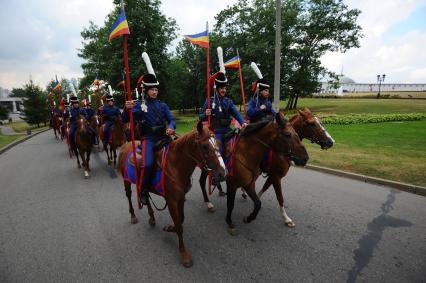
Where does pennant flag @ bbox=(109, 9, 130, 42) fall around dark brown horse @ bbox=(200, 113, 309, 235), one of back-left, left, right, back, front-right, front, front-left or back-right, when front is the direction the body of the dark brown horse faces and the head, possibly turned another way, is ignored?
back-right

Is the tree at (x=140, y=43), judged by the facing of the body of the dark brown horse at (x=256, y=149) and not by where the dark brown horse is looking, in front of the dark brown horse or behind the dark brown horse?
behind

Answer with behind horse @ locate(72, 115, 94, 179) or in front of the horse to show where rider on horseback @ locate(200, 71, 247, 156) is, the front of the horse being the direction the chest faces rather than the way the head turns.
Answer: in front

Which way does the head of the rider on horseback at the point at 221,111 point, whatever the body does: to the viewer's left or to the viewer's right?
to the viewer's right

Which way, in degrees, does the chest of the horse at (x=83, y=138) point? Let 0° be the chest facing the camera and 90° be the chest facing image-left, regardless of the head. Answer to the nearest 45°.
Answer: approximately 0°

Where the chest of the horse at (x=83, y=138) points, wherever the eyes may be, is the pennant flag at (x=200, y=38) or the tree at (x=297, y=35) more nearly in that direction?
the pennant flag

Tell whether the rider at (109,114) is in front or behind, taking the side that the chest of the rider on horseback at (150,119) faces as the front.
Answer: behind

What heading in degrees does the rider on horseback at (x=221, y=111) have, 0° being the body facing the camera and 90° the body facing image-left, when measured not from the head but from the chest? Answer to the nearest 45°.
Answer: approximately 315°

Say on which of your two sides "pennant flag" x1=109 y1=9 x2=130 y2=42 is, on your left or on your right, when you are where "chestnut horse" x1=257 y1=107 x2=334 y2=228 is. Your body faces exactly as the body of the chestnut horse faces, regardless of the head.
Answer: on your right

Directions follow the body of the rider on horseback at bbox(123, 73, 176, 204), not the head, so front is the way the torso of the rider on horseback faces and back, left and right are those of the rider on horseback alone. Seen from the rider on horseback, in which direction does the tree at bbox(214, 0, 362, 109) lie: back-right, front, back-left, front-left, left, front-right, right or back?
left
